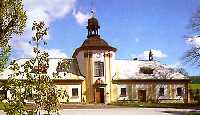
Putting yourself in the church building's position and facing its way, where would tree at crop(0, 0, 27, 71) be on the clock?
The tree is roughly at 12 o'clock from the church building.

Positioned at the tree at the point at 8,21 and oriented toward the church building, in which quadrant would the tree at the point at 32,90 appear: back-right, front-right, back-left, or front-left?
back-right

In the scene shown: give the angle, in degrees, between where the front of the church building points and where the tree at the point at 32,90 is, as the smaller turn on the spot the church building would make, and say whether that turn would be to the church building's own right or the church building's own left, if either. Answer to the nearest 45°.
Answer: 0° — it already faces it

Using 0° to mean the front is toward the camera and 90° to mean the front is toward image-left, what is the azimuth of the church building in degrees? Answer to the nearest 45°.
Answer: approximately 0°
